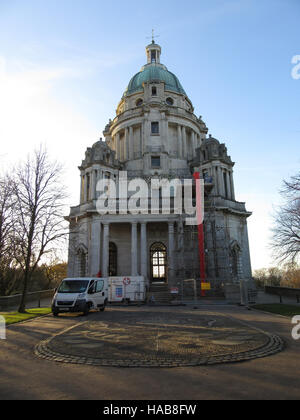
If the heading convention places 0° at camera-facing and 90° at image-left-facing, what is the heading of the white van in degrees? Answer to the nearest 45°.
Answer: approximately 45°

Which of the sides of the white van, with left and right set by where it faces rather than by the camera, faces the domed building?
back

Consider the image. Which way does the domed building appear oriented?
toward the camera

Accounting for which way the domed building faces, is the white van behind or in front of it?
in front

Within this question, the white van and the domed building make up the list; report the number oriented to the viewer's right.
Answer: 0
